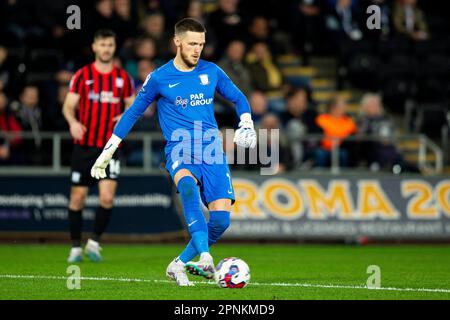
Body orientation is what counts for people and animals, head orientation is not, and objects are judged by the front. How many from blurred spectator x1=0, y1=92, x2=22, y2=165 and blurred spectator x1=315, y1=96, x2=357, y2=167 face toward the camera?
2

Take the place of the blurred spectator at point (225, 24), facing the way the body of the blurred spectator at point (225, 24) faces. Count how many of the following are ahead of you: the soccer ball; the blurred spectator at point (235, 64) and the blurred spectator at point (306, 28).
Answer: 2

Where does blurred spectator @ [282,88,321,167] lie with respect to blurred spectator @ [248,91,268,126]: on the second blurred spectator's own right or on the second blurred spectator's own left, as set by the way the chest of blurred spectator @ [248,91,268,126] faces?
on the second blurred spectator's own left
